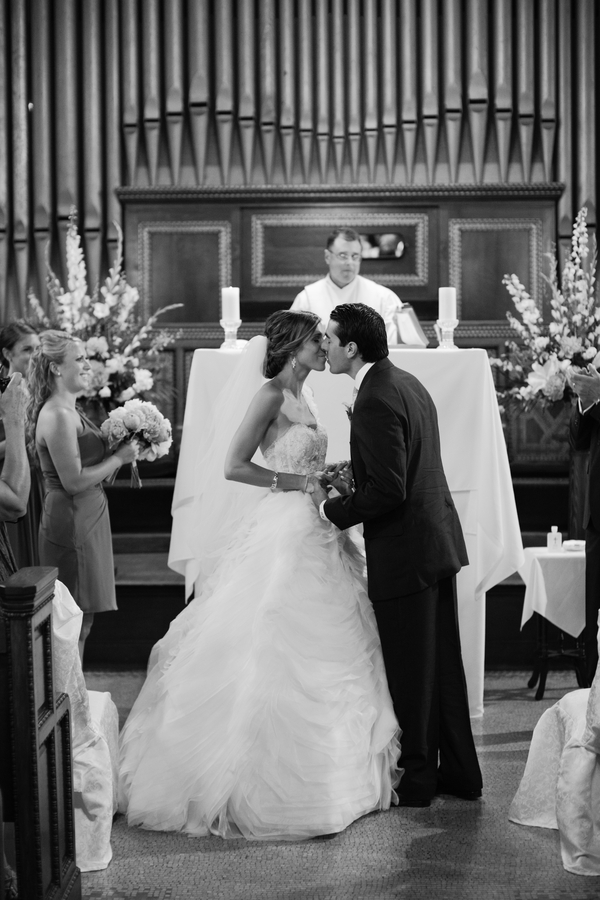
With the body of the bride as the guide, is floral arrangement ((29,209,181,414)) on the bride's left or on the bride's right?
on the bride's left

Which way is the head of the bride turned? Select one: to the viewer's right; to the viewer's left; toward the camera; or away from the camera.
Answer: to the viewer's right

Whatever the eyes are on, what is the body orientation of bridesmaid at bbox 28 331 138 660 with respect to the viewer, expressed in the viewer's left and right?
facing to the right of the viewer

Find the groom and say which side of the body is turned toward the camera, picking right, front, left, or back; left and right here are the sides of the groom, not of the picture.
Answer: left

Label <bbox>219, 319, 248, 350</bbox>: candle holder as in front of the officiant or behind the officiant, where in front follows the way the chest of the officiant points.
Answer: in front

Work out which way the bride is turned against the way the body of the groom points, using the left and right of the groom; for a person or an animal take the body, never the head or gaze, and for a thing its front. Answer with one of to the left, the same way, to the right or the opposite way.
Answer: the opposite way

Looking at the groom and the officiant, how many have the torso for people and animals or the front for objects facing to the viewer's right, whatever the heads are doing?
0

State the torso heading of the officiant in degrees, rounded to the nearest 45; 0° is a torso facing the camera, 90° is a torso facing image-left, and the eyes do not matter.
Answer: approximately 0°

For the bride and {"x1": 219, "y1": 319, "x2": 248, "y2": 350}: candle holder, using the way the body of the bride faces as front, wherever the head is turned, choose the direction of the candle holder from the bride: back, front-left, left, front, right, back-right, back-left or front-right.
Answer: left

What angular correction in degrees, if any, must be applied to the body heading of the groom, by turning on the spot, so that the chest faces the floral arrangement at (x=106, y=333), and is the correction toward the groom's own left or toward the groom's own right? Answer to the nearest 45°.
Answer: approximately 45° to the groom's own right

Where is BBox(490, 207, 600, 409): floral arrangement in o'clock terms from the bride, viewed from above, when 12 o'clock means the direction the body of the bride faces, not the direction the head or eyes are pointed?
The floral arrangement is roughly at 10 o'clock from the bride.

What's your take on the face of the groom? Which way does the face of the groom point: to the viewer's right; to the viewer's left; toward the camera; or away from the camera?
to the viewer's left

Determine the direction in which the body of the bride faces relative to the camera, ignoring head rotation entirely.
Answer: to the viewer's right
